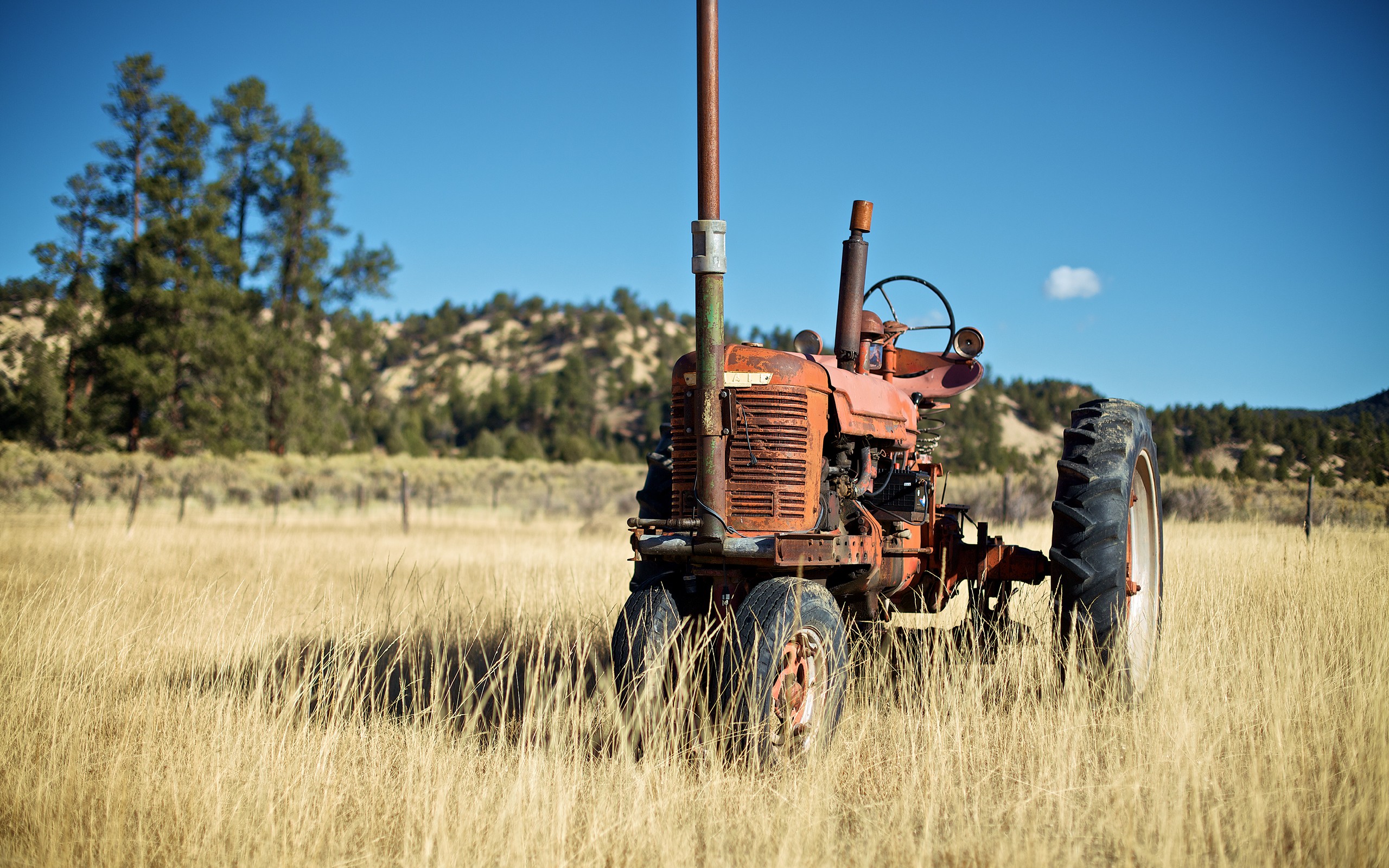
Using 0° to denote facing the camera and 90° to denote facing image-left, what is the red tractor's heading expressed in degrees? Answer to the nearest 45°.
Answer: approximately 45°

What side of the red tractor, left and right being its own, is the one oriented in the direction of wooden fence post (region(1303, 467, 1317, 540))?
back

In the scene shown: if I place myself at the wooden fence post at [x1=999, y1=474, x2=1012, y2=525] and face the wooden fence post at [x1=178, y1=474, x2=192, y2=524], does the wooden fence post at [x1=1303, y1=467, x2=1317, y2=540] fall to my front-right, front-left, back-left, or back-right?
back-left

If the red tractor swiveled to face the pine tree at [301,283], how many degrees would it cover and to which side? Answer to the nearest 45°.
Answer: approximately 90° to its right

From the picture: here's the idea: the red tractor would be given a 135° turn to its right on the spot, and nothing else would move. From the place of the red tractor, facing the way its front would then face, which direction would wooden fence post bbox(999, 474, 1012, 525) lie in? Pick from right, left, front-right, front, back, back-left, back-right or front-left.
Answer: front

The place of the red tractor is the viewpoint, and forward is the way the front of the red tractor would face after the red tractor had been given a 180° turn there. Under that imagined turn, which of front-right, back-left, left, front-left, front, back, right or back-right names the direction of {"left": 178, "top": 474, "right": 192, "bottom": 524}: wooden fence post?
left

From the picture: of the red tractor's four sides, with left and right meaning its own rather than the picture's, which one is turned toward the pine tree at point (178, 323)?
right
